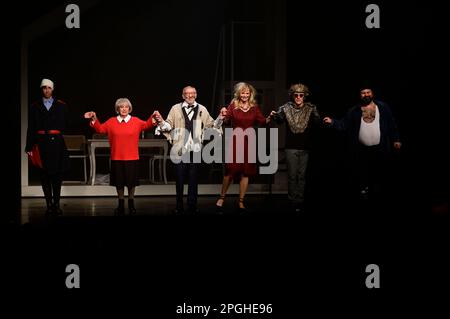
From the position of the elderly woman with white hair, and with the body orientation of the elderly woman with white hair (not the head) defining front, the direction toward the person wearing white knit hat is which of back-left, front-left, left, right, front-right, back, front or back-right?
right

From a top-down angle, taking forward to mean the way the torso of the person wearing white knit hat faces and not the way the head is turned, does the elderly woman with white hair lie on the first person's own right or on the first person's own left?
on the first person's own left

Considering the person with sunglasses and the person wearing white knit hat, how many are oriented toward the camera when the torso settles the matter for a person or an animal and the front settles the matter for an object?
2

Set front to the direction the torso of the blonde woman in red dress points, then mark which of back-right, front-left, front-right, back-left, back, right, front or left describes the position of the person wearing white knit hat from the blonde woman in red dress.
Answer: right

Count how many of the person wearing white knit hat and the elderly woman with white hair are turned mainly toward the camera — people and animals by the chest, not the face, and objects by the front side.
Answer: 2

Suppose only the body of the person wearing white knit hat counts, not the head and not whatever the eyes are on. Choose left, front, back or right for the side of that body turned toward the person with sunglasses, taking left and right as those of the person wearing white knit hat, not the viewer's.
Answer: left

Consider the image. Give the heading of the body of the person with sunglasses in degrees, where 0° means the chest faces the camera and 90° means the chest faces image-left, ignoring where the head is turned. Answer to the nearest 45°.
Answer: approximately 0°

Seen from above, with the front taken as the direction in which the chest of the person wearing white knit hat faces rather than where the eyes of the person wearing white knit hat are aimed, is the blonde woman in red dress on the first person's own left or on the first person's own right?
on the first person's own left
